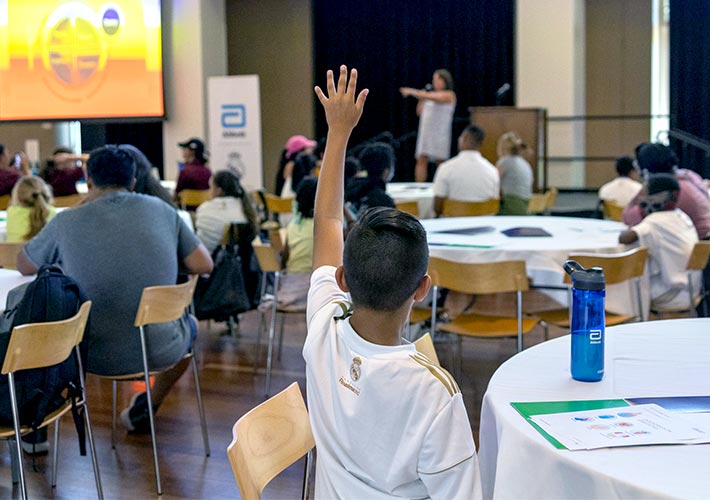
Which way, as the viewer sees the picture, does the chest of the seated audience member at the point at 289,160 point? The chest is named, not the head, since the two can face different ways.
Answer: to the viewer's right

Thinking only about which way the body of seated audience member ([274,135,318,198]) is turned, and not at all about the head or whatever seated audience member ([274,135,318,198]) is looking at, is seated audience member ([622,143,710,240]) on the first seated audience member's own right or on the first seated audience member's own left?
on the first seated audience member's own right

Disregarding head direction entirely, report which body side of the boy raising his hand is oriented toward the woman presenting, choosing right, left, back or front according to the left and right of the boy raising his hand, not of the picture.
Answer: front

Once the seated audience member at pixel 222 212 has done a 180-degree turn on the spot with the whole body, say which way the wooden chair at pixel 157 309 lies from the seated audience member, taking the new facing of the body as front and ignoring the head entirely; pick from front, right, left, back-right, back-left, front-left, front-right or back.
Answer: front-right

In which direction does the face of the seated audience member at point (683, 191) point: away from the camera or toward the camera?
away from the camera

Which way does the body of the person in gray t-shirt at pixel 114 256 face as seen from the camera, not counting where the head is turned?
away from the camera

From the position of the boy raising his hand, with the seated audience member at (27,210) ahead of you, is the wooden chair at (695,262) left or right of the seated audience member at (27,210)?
right

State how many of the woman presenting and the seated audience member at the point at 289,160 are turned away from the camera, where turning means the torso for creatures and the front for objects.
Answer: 0

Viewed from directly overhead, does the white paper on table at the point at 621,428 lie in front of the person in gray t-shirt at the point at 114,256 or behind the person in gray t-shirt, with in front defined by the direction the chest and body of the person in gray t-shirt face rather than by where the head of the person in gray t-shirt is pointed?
behind

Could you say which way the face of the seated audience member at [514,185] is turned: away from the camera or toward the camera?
away from the camera

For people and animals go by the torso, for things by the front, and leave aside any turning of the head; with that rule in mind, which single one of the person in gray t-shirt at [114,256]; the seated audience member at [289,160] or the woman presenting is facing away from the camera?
the person in gray t-shirt

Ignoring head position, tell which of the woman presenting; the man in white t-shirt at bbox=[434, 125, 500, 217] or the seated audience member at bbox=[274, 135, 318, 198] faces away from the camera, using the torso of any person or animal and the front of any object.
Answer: the man in white t-shirt

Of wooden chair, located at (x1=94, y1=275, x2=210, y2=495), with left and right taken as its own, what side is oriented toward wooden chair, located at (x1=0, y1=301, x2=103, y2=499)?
left

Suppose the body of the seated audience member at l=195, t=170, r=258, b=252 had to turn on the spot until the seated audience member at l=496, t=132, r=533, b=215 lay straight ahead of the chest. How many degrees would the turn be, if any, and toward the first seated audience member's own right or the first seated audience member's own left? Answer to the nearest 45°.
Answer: approximately 90° to the first seated audience member's own right

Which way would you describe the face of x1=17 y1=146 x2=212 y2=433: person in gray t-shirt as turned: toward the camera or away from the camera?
away from the camera
